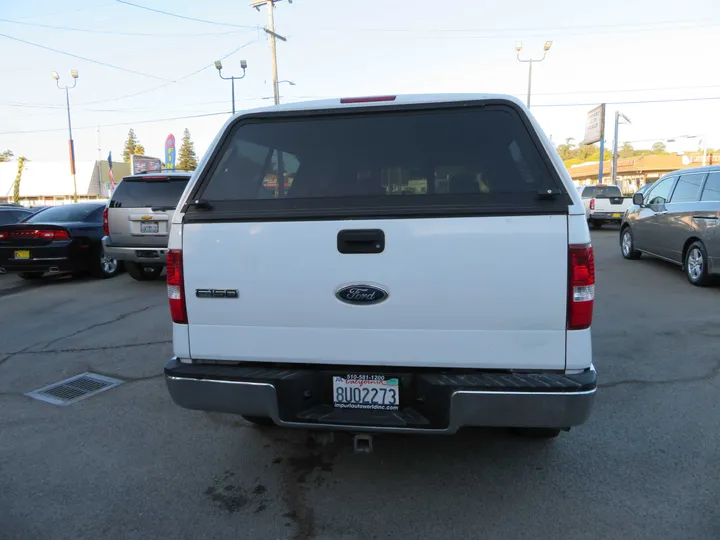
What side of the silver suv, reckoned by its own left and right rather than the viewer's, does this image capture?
back

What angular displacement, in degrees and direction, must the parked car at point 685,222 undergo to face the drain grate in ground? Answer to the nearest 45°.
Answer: approximately 90° to its left

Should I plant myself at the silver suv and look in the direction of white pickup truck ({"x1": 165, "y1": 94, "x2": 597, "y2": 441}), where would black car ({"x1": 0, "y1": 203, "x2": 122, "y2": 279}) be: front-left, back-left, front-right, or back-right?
back-right

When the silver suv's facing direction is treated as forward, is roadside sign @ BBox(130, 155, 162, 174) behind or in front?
in front

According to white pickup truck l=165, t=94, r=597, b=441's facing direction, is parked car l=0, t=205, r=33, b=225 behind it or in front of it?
in front

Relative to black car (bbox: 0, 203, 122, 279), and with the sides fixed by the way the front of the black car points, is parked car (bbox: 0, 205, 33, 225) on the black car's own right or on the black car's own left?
on the black car's own left

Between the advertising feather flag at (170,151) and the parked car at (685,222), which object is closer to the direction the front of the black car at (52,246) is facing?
the advertising feather flag

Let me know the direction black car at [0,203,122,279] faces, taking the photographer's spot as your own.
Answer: facing away from the viewer and to the right of the viewer

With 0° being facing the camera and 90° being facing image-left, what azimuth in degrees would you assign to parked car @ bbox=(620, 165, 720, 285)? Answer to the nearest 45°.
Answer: approximately 135°

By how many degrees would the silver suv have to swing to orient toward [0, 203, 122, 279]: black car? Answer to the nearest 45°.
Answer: approximately 45° to its left

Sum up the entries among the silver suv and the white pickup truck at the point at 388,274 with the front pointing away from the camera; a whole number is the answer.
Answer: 2

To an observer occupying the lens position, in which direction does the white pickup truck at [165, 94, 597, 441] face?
facing away from the viewer

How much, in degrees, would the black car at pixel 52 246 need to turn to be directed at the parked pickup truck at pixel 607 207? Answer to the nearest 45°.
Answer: approximately 45° to its right

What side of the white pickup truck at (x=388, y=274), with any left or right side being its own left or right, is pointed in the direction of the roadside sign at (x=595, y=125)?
front

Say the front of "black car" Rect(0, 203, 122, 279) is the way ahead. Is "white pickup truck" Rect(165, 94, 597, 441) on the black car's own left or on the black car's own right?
on the black car's own right

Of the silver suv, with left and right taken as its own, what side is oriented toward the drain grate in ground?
back
